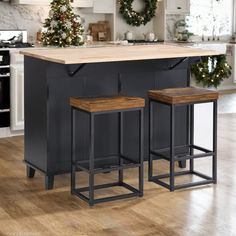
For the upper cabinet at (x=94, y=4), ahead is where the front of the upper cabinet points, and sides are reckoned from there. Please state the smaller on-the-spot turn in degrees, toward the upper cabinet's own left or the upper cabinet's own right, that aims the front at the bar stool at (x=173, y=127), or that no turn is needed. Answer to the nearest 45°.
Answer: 0° — it already faces it

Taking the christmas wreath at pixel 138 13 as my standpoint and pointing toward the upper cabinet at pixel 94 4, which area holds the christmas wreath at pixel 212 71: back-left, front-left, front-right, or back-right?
back-left

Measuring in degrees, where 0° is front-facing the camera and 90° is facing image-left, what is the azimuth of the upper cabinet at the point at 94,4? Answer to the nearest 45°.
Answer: approximately 0°

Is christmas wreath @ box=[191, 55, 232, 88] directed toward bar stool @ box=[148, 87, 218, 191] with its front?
yes

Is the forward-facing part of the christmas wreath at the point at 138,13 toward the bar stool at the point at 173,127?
yes
